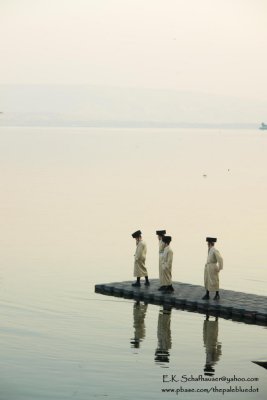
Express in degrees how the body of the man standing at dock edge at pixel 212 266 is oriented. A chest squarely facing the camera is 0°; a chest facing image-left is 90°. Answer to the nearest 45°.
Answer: approximately 90°

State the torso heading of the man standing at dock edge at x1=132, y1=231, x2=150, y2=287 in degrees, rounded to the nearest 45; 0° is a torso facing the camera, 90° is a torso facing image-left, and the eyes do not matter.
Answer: approximately 90°

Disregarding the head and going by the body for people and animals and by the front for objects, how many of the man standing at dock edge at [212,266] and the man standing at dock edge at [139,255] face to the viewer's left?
2

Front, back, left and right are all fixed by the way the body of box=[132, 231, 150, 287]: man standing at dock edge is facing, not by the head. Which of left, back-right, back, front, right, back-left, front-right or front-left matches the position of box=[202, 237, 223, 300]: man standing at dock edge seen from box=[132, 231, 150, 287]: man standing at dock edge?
back-left

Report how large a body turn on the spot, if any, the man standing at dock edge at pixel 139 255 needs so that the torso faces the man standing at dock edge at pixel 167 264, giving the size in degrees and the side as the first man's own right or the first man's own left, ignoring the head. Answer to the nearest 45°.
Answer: approximately 135° to the first man's own left
